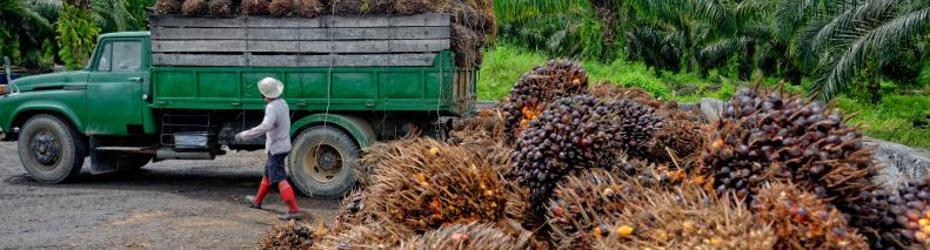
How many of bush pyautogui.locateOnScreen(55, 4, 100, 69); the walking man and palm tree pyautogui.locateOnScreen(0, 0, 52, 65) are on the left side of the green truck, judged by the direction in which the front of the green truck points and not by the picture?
1

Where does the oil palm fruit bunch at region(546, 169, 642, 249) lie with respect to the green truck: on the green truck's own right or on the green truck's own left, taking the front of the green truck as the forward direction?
on the green truck's own left

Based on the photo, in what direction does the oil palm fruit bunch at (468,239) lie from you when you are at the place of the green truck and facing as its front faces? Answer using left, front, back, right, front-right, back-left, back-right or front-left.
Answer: left

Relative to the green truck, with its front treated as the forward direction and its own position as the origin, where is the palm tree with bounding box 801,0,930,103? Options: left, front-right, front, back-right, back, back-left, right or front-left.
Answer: back

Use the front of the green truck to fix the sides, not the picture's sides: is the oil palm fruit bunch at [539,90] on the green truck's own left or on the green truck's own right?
on the green truck's own left

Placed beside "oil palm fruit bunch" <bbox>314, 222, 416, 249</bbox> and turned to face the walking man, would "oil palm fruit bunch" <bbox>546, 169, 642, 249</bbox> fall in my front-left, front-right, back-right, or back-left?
back-right

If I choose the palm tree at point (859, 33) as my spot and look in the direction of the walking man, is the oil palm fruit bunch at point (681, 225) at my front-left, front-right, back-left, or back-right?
front-left

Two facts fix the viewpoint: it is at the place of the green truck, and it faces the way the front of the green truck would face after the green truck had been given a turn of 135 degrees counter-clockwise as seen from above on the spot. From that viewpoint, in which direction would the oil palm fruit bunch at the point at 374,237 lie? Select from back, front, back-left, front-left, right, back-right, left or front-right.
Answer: front-right

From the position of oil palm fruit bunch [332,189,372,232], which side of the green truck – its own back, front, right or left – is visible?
left

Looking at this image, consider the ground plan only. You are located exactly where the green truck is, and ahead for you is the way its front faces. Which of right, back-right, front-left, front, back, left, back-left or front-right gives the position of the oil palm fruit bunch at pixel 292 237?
left

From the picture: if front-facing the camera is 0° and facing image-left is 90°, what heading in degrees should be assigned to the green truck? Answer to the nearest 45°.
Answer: approximately 90°
